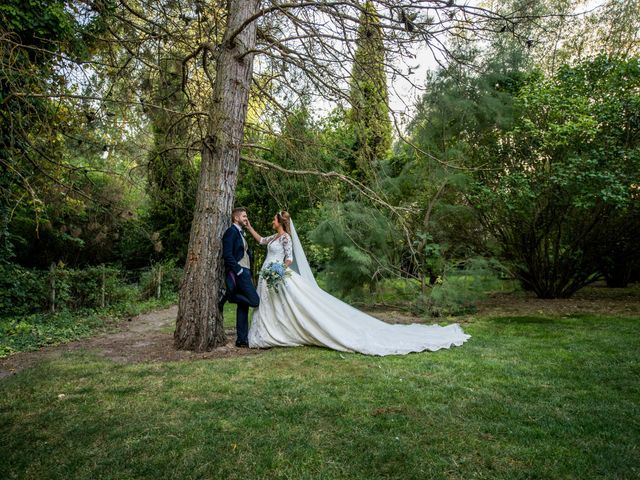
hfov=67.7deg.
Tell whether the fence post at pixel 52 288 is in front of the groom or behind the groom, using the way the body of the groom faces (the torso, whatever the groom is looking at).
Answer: behind

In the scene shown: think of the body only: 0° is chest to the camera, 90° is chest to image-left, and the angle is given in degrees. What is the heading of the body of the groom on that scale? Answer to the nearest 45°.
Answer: approximately 270°

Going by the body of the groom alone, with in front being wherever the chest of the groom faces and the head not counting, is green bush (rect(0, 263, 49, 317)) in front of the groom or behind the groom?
behind

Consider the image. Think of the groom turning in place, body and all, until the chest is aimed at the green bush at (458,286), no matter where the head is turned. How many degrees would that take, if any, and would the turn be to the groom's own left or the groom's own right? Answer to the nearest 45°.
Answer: approximately 45° to the groom's own left

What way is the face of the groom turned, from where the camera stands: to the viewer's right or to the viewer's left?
to the viewer's right
